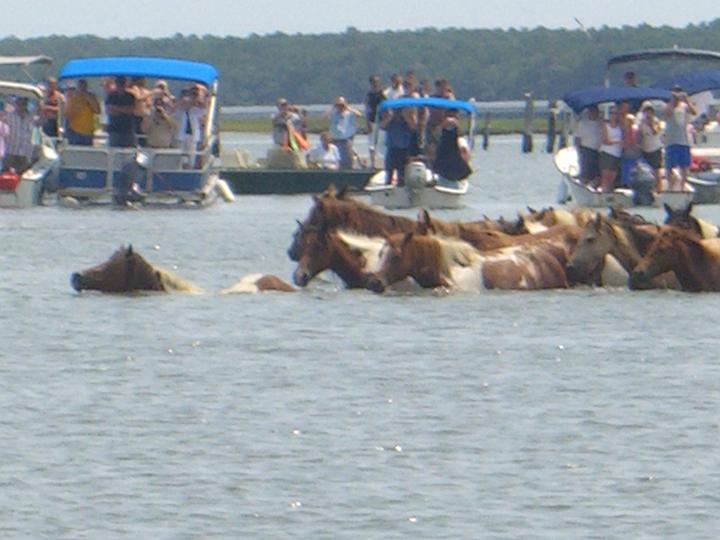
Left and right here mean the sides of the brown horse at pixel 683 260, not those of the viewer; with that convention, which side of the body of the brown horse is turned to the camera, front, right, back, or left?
left

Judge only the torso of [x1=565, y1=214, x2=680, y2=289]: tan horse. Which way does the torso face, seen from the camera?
to the viewer's left

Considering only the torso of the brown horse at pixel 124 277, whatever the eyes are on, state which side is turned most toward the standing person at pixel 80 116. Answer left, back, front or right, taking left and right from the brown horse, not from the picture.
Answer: right

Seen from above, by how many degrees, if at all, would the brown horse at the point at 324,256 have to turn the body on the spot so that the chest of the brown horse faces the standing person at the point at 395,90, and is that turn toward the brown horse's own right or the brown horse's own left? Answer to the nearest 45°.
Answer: approximately 90° to the brown horse's own right

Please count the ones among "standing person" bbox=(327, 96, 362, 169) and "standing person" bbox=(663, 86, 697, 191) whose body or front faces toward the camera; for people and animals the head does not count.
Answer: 2

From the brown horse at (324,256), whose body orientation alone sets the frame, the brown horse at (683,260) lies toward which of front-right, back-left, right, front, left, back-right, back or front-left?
back

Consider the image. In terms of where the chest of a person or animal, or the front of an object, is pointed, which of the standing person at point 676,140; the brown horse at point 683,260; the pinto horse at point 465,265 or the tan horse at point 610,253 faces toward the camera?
the standing person

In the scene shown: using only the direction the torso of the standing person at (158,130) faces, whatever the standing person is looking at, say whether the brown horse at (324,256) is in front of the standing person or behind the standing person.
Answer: in front

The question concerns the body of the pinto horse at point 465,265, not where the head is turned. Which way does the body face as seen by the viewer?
to the viewer's left
